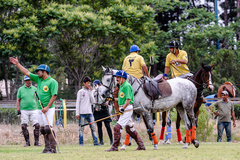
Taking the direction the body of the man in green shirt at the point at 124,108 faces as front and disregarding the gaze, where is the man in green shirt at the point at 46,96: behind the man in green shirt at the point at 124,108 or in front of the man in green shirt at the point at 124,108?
in front

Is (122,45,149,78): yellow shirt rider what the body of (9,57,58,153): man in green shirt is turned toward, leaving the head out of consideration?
no

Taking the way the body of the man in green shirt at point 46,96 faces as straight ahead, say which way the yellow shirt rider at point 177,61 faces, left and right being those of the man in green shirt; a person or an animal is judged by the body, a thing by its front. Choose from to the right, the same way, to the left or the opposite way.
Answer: the same way

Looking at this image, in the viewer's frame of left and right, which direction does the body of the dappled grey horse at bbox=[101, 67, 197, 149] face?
facing to the left of the viewer

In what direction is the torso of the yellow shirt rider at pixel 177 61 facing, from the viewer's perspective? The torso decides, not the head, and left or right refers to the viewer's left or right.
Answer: facing the viewer and to the left of the viewer

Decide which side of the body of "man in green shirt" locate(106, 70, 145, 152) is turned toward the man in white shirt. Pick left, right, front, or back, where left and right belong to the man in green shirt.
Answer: right
